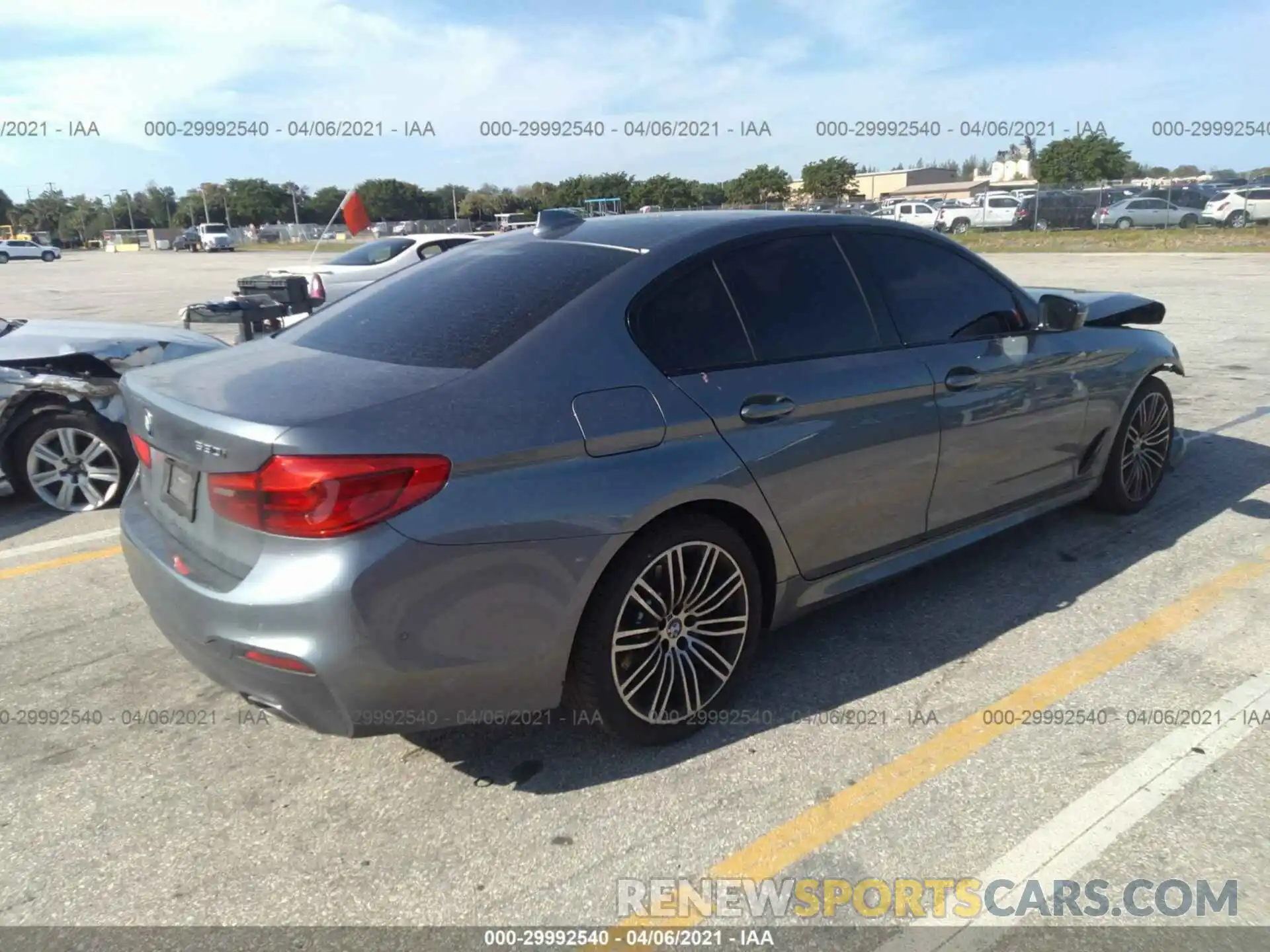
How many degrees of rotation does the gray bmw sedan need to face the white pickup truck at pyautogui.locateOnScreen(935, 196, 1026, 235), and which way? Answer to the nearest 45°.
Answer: approximately 45° to its left

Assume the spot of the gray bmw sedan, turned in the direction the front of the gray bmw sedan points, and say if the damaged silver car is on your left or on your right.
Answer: on your left

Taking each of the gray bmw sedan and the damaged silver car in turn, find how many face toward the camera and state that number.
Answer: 0

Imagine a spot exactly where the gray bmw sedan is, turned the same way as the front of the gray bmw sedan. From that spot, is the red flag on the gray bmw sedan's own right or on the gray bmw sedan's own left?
on the gray bmw sedan's own left

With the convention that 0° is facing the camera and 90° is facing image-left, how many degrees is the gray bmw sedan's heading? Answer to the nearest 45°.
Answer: approximately 225°

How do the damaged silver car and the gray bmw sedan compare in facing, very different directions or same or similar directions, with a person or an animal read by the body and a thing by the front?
same or similar directions

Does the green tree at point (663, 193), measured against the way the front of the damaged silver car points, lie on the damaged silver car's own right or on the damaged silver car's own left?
on the damaged silver car's own left

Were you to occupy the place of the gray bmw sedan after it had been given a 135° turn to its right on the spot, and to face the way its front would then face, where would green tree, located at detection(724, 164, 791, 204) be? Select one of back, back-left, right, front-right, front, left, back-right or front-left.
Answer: back

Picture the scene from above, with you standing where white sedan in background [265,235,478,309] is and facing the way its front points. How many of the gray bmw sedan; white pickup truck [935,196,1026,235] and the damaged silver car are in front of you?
1
